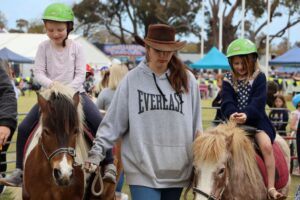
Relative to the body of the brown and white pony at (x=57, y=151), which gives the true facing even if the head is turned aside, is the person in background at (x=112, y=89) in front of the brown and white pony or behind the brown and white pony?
behind

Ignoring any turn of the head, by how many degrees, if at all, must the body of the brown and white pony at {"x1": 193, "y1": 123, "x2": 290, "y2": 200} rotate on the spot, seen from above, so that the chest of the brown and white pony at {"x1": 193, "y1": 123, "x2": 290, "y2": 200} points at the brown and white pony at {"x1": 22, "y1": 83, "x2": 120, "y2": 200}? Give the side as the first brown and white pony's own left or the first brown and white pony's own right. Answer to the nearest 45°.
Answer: approximately 45° to the first brown and white pony's own right

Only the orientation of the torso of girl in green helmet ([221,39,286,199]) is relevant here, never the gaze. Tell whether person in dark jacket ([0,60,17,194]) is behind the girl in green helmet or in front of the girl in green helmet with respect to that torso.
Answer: in front

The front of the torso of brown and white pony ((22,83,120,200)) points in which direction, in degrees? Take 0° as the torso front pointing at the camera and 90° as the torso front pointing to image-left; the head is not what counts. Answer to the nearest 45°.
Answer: approximately 0°
